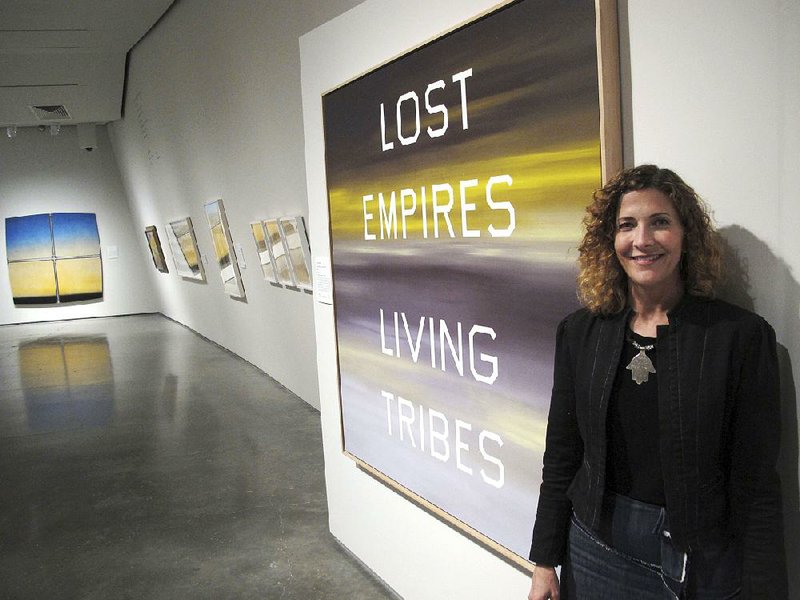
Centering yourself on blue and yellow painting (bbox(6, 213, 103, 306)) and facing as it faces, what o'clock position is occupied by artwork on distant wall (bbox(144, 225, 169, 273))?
The artwork on distant wall is roughly at 11 o'clock from the blue and yellow painting.

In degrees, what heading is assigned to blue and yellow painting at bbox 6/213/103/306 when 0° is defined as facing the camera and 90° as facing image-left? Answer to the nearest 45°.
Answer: approximately 0°

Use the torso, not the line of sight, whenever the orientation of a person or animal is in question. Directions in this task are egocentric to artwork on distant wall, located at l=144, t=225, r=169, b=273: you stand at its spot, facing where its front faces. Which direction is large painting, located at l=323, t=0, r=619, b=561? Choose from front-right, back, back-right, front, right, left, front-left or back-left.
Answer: front-left

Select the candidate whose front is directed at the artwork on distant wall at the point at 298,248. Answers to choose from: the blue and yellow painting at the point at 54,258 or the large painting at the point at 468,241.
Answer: the blue and yellow painting

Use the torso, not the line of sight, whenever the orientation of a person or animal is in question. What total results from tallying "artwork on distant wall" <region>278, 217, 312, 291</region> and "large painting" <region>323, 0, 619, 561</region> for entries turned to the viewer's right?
0

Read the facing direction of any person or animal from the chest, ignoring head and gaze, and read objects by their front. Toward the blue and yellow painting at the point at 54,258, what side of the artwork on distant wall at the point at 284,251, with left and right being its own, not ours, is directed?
right

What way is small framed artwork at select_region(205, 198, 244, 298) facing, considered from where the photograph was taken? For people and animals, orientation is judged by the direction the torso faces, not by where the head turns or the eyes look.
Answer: facing the viewer and to the left of the viewer

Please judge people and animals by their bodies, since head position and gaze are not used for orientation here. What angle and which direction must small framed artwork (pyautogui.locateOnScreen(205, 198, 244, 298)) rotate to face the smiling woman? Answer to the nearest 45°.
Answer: approximately 45° to its left

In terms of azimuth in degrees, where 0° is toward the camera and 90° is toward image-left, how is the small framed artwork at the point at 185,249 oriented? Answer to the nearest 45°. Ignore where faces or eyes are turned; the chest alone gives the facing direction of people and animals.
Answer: approximately 45°

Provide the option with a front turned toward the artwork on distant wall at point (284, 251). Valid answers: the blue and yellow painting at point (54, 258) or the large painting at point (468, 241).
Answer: the blue and yellow painting
